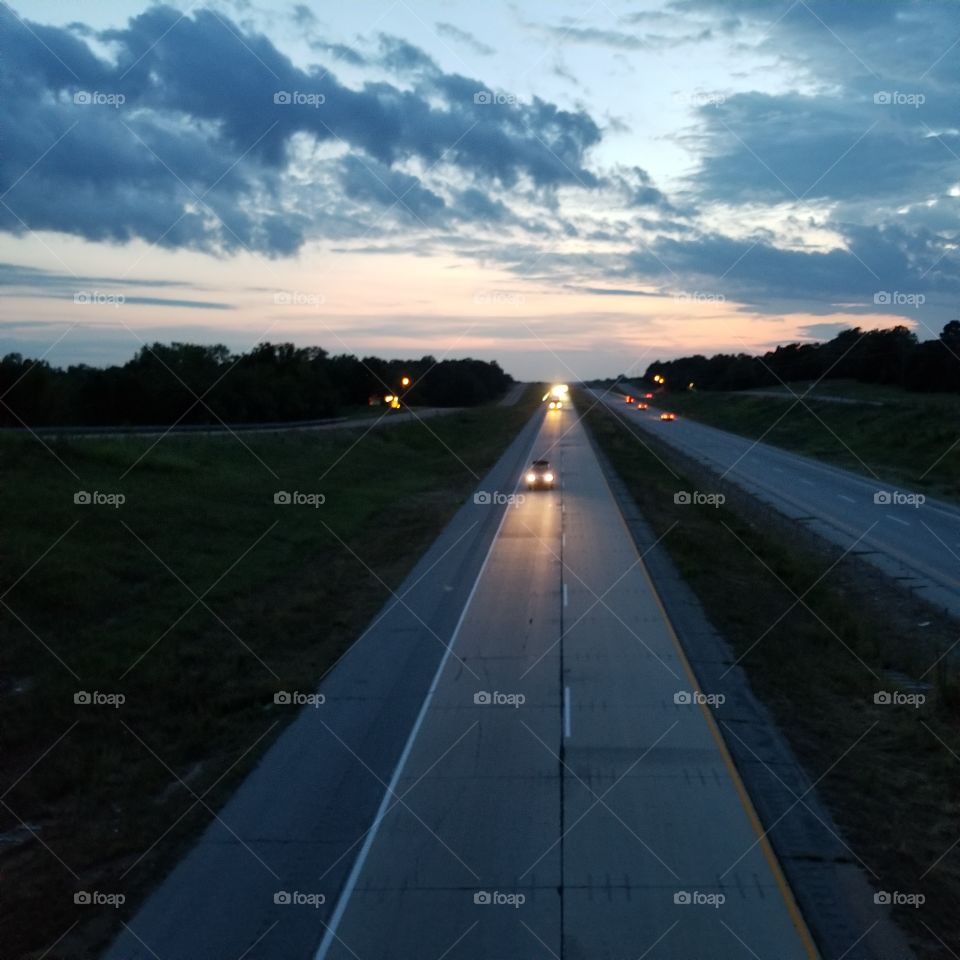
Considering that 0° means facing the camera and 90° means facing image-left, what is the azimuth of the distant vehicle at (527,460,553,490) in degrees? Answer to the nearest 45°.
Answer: approximately 0°
